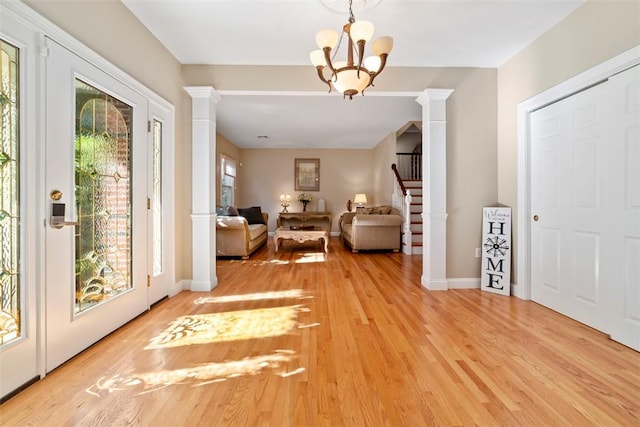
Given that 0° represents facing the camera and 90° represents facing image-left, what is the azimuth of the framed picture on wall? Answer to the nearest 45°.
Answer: approximately 0°

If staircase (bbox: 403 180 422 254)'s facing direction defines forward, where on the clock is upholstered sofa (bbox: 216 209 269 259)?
The upholstered sofa is roughly at 2 o'clock from the staircase.

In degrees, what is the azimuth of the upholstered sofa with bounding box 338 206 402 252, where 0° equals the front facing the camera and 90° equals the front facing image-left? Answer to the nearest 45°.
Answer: approximately 90°

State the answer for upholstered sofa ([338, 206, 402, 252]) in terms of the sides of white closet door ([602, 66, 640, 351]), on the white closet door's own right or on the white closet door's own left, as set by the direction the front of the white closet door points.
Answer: on the white closet door's own right
